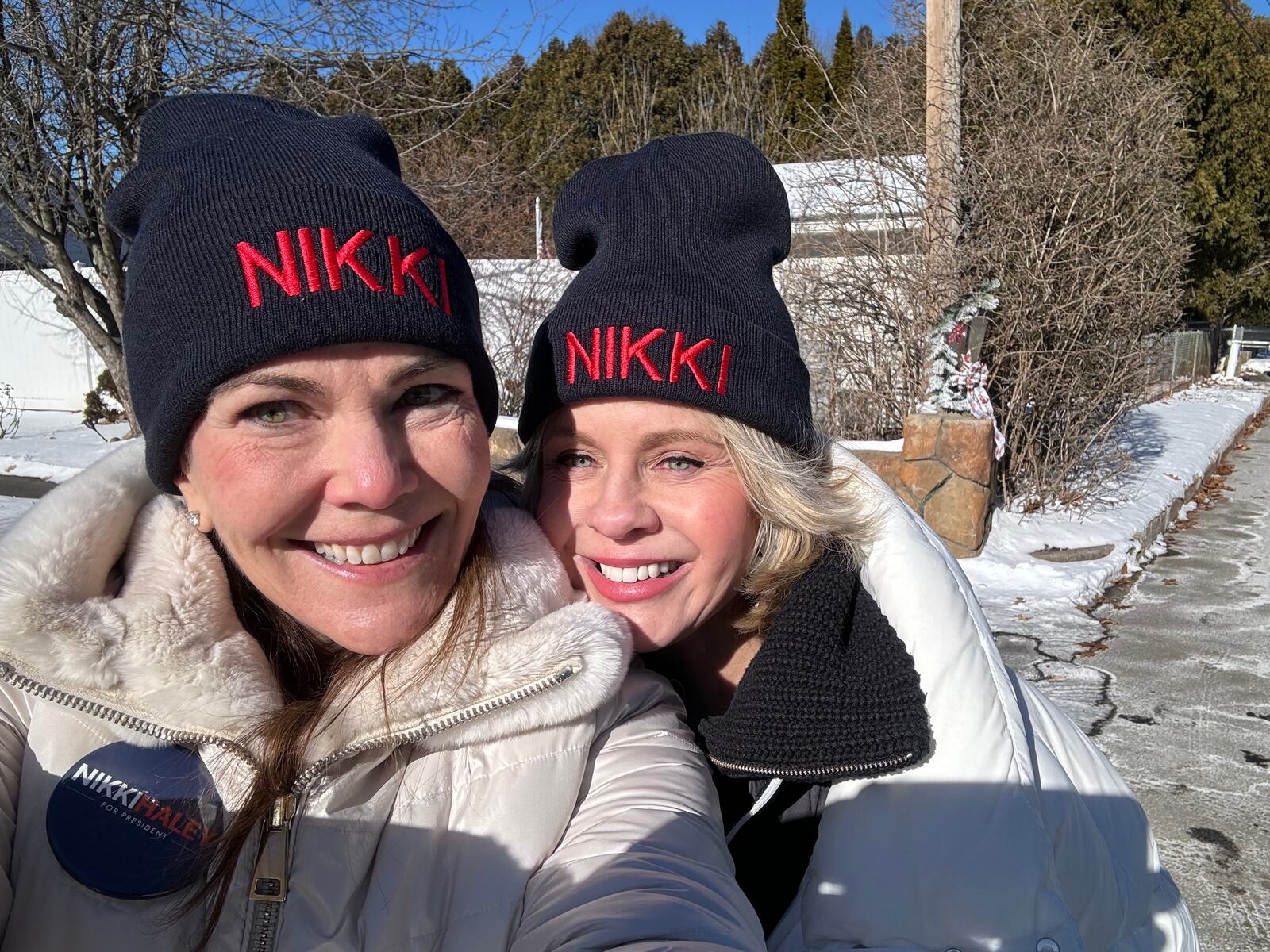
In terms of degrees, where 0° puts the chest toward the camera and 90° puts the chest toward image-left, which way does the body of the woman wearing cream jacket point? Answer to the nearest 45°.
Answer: approximately 0°

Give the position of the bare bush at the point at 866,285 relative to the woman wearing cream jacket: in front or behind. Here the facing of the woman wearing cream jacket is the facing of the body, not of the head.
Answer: behind

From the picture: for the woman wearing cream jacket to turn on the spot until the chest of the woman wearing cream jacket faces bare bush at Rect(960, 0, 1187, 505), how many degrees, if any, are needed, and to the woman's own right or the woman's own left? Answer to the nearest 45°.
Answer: approximately 135° to the woman's own left

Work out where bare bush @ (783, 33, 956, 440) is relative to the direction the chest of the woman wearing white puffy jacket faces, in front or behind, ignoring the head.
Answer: behind

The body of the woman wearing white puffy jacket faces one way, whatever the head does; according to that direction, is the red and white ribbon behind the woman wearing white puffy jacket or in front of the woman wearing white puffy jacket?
behind

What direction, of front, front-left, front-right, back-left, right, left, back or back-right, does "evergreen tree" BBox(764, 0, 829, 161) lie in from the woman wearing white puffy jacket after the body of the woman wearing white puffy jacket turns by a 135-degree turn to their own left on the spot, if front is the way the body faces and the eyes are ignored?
left

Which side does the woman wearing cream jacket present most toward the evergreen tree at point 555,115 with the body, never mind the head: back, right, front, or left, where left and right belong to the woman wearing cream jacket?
back

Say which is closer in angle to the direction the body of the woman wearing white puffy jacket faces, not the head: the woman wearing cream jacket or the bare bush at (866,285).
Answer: the woman wearing cream jacket

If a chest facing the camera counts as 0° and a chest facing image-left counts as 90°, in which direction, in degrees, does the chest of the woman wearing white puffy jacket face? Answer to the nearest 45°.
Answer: approximately 45°
